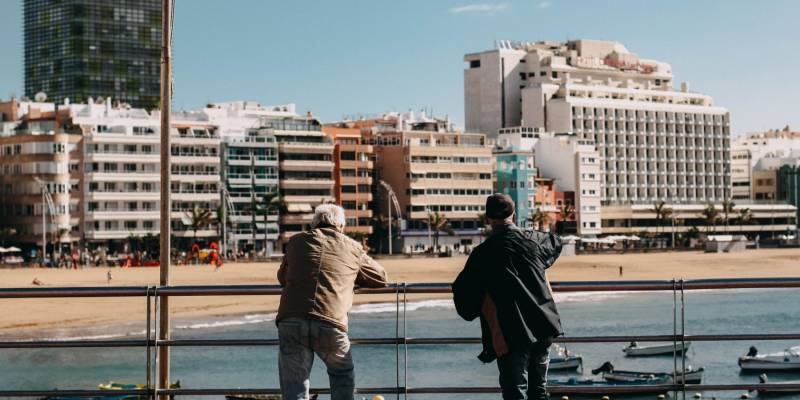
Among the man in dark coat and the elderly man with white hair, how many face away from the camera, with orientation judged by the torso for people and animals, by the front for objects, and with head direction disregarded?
2

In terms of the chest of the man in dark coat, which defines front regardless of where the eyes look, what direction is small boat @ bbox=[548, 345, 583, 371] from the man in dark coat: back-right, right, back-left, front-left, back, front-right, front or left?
front

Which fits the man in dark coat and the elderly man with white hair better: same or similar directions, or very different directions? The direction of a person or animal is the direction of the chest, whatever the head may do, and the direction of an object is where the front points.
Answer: same or similar directions

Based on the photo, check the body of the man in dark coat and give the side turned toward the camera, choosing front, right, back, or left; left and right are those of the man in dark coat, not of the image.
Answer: back

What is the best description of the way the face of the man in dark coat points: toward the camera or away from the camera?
away from the camera

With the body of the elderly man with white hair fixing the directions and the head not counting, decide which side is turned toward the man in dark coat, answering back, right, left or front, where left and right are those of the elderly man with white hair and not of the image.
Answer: right

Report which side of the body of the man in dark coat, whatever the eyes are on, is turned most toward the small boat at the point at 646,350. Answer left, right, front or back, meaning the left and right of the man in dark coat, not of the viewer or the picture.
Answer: front
